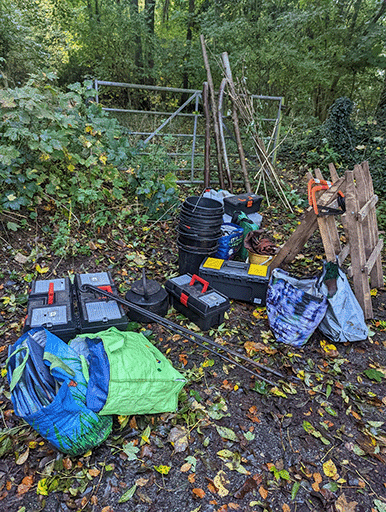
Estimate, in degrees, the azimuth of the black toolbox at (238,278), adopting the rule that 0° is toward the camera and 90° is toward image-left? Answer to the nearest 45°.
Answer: approximately 0°

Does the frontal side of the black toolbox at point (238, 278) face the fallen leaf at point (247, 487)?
yes

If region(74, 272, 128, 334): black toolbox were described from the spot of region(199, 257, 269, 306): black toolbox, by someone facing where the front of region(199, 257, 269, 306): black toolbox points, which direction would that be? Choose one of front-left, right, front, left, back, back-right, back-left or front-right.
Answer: front-right

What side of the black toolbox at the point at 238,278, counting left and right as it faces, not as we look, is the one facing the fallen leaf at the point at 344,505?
front

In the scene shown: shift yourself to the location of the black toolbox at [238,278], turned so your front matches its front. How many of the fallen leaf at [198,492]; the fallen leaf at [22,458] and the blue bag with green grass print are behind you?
0

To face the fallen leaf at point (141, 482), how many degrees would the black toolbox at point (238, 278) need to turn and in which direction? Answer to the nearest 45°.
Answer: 0° — it already faces it

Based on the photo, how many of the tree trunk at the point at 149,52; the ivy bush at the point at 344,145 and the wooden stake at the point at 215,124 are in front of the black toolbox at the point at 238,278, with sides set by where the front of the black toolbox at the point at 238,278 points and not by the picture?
0

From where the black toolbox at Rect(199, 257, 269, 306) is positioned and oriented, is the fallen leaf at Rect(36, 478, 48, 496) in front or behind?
in front

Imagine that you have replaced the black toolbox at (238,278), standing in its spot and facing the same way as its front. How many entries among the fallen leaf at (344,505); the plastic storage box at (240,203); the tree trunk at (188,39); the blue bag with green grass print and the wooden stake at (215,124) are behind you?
3

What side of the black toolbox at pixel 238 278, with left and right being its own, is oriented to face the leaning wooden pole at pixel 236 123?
back

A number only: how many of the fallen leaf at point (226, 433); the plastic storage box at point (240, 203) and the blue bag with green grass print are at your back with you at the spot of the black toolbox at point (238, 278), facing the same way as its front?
1

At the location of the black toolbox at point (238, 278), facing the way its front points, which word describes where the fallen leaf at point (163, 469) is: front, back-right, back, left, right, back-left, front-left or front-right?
front

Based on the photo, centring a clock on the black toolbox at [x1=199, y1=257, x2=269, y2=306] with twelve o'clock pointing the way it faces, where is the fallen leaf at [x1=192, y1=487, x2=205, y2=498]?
The fallen leaf is roughly at 12 o'clock from the black toolbox.

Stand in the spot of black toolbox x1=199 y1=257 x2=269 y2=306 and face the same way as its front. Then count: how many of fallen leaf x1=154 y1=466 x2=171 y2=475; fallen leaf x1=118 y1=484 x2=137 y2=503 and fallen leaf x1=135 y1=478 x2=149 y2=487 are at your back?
0

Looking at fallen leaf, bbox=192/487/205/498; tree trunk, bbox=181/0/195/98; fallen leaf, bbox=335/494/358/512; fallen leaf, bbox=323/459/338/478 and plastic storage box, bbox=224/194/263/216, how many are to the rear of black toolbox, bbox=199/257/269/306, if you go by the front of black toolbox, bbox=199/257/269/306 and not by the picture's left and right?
2

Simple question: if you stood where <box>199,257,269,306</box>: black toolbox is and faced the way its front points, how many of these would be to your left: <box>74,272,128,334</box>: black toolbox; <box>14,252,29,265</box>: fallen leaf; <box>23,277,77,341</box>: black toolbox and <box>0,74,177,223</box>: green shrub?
0

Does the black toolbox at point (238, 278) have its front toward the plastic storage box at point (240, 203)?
no

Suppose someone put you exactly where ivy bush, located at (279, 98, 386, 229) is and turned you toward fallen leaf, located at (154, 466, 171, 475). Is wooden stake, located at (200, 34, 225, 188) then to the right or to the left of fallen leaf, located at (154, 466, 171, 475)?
right

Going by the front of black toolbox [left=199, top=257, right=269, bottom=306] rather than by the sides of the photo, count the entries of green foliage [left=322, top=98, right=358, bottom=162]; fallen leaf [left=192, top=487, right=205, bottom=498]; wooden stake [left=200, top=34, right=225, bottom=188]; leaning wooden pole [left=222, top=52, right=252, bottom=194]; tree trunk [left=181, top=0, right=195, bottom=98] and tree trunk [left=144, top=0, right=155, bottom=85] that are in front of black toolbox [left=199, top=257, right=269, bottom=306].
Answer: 1

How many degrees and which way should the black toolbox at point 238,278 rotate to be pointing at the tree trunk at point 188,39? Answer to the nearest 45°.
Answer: approximately 180°

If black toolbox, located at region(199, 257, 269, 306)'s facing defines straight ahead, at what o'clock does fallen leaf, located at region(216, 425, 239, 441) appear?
The fallen leaf is roughly at 12 o'clock from the black toolbox.
